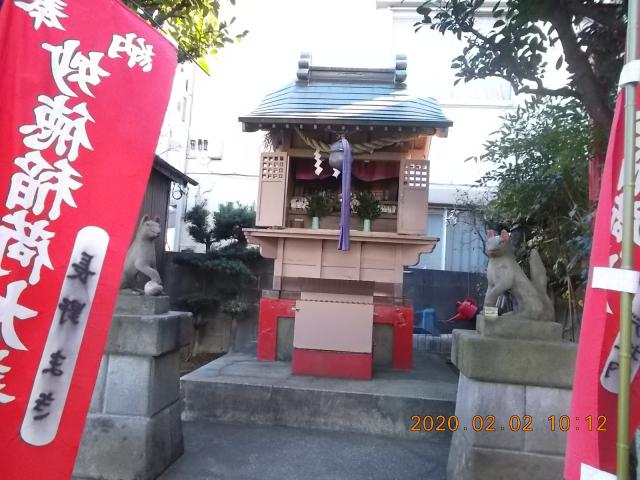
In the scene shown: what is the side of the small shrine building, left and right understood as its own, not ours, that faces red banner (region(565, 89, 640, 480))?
front

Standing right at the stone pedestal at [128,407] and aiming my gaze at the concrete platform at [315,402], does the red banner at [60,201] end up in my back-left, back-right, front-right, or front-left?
back-right

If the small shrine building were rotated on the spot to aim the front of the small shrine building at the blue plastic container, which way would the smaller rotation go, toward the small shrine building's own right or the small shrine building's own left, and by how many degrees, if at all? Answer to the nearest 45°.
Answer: approximately 135° to the small shrine building's own left

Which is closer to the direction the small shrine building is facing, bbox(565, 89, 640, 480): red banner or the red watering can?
the red banner

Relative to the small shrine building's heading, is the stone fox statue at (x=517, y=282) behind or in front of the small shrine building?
in front

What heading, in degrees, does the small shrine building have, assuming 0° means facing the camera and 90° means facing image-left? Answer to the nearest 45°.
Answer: approximately 0°

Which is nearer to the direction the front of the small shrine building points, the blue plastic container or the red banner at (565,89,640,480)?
the red banner

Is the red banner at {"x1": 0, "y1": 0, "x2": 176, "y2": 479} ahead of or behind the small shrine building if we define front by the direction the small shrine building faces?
ahead
